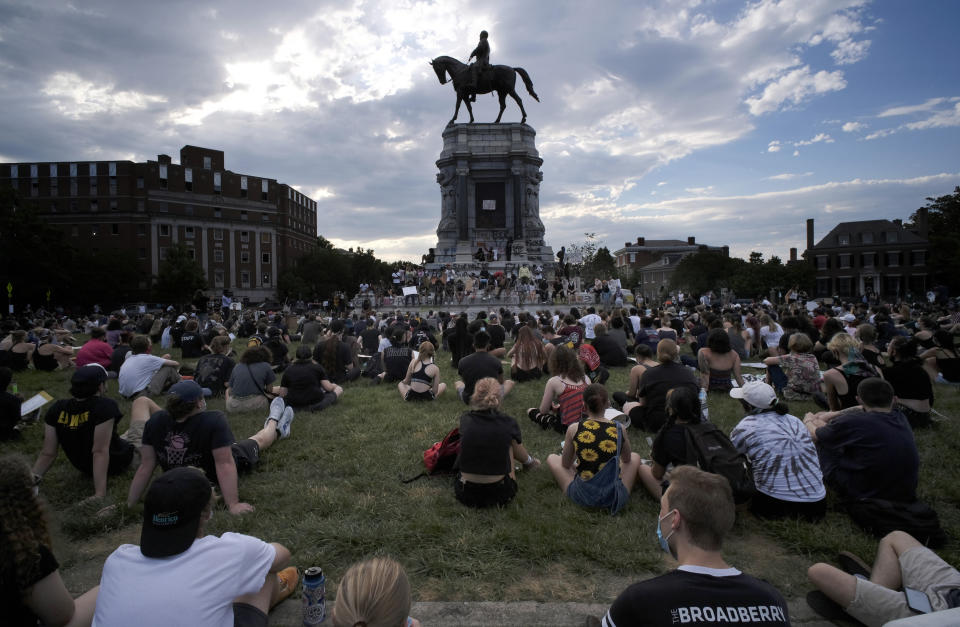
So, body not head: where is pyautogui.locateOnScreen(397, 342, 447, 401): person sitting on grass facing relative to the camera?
away from the camera

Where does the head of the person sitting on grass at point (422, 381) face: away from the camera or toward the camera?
away from the camera

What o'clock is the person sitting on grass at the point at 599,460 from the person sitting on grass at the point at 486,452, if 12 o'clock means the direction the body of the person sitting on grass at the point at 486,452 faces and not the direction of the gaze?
the person sitting on grass at the point at 599,460 is roughly at 3 o'clock from the person sitting on grass at the point at 486,452.

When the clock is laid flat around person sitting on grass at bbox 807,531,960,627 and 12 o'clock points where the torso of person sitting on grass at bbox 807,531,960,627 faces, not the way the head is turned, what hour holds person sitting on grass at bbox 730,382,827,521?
person sitting on grass at bbox 730,382,827,521 is roughly at 2 o'clock from person sitting on grass at bbox 807,531,960,627.

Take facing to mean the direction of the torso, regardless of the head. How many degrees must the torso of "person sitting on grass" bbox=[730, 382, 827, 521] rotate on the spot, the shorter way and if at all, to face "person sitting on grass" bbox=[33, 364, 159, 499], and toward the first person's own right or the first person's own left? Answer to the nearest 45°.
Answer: approximately 45° to the first person's own left

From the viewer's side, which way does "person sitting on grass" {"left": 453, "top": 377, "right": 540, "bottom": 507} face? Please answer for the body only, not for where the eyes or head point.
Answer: away from the camera

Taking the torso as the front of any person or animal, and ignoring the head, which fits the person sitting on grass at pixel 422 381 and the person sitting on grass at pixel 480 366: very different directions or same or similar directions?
same or similar directions

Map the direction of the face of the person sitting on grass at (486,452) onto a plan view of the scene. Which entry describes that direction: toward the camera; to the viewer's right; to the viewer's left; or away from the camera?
away from the camera

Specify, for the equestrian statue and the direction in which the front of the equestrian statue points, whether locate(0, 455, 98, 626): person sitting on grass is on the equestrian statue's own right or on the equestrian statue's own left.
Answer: on the equestrian statue's own left

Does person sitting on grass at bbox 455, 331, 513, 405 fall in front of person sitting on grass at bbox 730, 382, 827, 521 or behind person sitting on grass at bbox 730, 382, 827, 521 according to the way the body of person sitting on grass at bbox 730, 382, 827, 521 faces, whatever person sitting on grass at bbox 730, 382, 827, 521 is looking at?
in front

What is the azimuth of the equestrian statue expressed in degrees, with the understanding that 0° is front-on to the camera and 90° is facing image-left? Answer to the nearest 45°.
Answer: approximately 90°

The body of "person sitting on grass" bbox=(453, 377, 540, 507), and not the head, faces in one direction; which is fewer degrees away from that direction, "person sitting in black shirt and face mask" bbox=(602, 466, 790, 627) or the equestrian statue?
the equestrian statue

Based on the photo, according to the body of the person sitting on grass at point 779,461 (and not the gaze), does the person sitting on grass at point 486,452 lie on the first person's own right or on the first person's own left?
on the first person's own left

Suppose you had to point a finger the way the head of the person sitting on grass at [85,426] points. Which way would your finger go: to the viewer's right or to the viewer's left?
to the viewer's right

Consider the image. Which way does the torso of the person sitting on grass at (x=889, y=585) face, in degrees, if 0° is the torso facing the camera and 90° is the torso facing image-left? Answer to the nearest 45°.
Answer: approximately 90°

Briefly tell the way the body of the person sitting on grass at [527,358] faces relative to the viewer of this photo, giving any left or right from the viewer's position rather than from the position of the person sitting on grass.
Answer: facing away from the viewer

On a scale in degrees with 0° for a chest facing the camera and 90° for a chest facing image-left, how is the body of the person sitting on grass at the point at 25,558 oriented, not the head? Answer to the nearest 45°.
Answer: approximately 225°

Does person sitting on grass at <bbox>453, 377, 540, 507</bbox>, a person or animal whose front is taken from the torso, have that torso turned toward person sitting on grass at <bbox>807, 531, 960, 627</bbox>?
no

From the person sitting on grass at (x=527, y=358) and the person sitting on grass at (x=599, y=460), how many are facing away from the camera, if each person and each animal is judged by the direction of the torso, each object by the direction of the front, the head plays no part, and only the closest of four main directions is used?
2

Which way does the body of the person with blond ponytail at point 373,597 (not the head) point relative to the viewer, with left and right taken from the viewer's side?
facing away from the viewer

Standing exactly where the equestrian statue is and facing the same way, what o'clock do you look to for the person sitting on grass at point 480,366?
The person sitting on grass is roughly at 9 o'clock from the equestrian statue.
